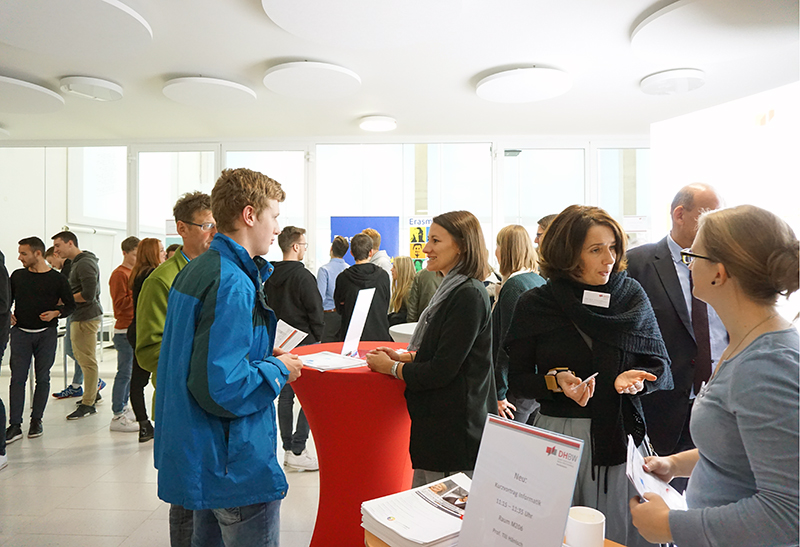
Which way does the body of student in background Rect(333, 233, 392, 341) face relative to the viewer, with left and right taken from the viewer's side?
facing away from the viewer

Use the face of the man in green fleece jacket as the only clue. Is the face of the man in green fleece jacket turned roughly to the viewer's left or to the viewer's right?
to the viewer's right

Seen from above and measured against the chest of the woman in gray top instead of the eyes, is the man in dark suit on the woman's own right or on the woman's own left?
on the woman's own right

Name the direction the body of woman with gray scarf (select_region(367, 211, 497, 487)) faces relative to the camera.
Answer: to the viewer's left

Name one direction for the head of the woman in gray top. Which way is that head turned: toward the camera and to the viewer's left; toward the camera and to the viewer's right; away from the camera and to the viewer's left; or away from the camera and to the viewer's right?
away from the camera and to the viewer's left

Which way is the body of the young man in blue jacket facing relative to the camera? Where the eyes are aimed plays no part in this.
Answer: to the viewer's right

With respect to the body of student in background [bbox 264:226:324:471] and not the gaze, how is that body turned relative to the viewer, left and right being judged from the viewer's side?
facing away from the viewer and to the right of the viewer

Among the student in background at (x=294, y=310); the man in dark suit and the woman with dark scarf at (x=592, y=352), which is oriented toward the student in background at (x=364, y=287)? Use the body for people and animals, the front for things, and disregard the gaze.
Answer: the student in background at (x=294, y=310)

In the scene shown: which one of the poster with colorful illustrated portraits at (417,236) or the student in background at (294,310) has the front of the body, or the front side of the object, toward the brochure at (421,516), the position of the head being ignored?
the poster with colorful illustrated portraits

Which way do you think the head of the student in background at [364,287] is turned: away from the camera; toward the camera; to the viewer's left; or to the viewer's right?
away from the camera

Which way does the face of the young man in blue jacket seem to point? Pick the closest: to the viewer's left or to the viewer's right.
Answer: to the viewer's right
